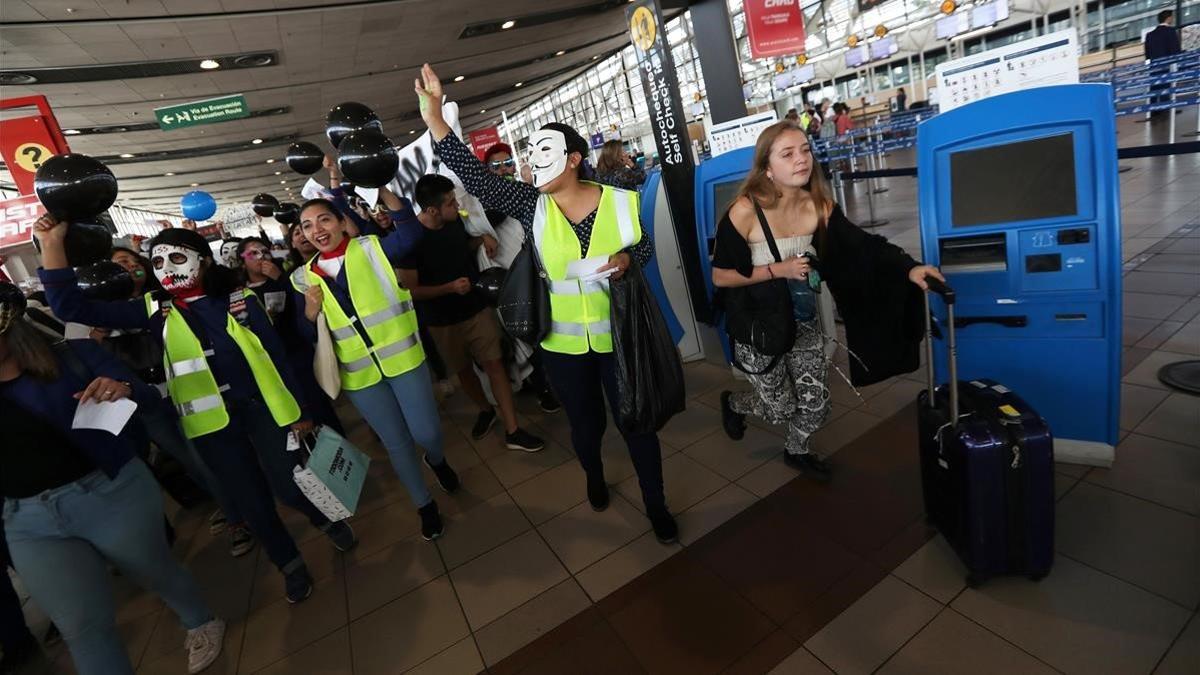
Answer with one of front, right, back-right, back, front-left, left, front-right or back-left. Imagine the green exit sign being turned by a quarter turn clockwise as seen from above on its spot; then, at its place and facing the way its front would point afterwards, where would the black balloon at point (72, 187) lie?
left

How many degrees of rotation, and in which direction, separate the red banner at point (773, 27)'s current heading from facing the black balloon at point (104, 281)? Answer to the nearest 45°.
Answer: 0° — it already faces it

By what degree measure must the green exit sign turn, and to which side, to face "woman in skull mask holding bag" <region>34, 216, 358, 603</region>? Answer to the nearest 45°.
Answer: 0° — it already faces them

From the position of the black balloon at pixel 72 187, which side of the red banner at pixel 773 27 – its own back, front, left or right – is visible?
front

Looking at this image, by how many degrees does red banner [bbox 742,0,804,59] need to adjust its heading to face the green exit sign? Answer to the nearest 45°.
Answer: approximately 45° to its right

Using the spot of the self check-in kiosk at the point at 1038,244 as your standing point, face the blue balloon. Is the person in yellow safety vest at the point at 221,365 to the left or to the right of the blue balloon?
left

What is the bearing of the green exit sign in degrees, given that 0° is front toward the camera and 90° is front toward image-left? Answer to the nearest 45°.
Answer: approximately 0°

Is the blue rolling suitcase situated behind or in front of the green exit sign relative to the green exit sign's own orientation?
in front

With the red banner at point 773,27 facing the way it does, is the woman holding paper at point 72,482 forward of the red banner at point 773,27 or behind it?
forward

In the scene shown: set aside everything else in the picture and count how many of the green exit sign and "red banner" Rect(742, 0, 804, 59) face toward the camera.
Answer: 2

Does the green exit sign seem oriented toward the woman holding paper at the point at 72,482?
yes

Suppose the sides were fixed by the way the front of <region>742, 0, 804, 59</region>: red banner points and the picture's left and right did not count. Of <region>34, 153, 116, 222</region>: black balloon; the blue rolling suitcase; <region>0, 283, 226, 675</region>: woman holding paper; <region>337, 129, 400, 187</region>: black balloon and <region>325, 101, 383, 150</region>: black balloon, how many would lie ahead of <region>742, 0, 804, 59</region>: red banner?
5

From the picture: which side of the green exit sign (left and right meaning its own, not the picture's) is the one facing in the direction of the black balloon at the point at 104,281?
front

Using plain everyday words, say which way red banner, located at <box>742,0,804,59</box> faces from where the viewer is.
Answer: facing the viewer

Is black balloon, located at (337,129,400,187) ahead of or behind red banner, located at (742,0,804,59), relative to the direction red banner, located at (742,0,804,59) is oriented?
ahead
